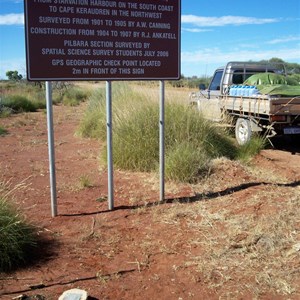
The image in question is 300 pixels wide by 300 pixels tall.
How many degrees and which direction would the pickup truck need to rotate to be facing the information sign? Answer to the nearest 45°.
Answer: approximately 135° to its left

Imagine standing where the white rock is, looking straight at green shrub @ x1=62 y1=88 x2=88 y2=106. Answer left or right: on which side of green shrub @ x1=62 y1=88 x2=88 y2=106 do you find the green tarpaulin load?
right

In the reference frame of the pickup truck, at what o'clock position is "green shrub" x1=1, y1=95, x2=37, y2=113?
The green shrub is roughly at 12 o'clock from the pickup truck.

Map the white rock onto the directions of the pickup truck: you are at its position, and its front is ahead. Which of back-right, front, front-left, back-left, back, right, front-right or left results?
back-left

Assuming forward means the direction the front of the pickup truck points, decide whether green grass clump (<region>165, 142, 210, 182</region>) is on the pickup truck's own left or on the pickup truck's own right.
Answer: on the pickup truck's own left

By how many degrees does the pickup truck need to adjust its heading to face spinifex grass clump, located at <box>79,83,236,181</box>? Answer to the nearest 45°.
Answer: approximately 90° to its left

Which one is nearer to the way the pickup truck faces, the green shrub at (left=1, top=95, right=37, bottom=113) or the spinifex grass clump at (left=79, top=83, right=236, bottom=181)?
the green shrub

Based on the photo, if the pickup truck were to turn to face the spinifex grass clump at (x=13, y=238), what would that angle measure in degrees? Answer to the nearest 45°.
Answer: approximately 135° to its left

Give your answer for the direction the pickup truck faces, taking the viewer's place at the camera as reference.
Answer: facing away from the viewer and to the left of the viewer
